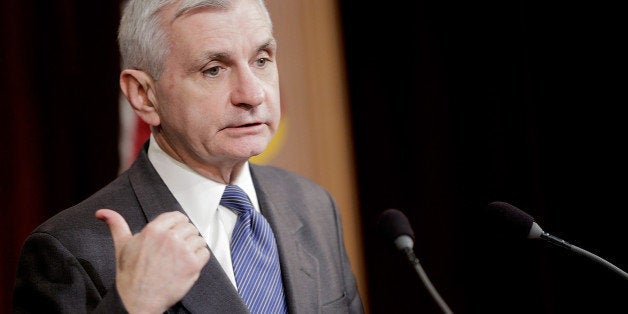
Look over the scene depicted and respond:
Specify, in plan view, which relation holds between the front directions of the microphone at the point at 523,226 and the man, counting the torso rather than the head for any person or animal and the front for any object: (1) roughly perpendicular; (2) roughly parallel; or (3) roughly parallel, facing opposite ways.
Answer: roughly parallel, facing opposite ways

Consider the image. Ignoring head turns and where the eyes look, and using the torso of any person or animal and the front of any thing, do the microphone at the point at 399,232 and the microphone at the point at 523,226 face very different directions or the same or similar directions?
same or similar directions

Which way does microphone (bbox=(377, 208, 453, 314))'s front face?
to the viewer's left

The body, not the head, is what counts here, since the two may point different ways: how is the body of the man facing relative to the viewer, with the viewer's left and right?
facing the viewer and to the right of the viewer

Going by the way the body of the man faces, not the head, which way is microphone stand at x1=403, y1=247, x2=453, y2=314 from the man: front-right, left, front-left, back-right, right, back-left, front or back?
front

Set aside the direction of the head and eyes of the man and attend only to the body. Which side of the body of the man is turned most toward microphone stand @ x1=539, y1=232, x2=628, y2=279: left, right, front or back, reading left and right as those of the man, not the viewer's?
front

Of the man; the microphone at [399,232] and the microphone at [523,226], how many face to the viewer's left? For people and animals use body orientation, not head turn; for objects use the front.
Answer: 2

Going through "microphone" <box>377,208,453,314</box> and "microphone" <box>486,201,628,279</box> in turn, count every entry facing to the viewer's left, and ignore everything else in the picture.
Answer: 2

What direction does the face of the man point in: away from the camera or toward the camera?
toward the camera

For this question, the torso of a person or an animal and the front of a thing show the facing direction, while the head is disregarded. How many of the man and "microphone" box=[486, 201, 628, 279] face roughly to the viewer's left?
1

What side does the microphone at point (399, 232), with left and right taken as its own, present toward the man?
front

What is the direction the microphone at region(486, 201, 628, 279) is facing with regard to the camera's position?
facing to the left of the viewer

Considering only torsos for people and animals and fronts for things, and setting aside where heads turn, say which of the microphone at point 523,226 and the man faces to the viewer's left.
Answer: the microphone
